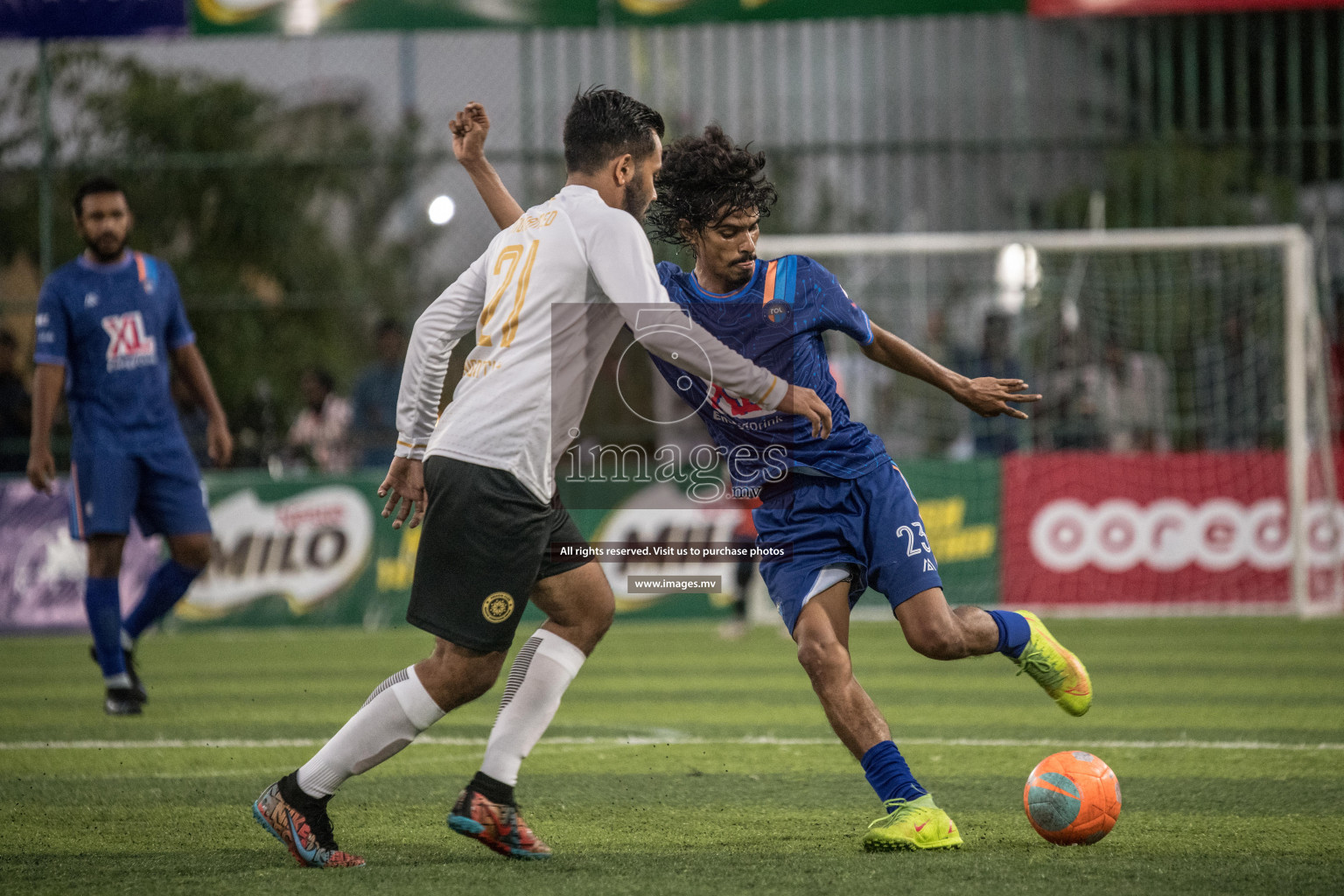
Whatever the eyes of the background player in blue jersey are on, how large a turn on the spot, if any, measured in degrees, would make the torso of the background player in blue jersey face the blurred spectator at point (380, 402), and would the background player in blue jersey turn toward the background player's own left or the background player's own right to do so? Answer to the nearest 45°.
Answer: approximately 180°

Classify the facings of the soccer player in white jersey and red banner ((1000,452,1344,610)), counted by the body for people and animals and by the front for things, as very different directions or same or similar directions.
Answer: very different directions

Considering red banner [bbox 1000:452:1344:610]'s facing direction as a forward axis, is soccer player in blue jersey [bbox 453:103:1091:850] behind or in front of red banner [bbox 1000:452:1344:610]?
in front

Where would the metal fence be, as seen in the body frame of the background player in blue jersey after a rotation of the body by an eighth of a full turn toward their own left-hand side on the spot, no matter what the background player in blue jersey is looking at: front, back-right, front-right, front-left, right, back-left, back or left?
left

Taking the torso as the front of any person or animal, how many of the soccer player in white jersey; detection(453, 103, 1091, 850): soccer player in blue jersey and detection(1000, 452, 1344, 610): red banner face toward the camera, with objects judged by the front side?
2

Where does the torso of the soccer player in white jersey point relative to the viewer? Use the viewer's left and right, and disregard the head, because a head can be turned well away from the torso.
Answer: facing away from the viewer and to the right of the viewer

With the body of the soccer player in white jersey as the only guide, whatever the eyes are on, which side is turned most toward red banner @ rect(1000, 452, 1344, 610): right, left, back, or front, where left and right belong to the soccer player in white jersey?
front

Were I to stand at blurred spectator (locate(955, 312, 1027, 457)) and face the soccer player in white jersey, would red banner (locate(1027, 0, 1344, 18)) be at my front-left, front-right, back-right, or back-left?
back-left

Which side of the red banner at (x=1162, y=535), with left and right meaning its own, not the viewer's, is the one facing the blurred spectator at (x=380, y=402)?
right

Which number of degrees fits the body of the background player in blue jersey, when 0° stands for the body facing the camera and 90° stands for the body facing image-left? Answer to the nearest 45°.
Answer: approximately 0°
